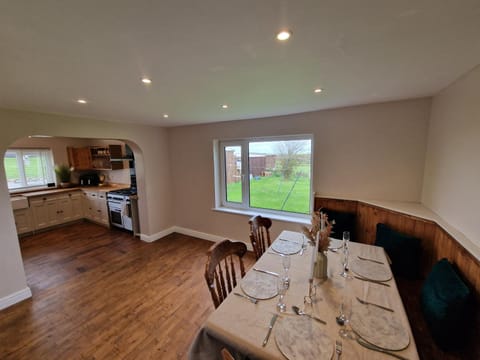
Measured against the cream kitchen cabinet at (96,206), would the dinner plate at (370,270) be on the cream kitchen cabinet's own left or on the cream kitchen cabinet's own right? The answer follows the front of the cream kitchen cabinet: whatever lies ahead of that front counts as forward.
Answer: on the cream kitchen cabinet's own left

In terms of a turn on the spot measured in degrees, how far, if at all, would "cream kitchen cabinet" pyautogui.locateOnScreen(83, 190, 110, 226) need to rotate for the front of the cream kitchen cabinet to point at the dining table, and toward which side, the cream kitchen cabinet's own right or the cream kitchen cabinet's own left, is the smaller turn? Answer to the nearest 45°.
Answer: approximately 45° to the cream kitchen cabinet's own left

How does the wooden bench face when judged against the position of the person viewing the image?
facing the viewer and to the left of the viewer

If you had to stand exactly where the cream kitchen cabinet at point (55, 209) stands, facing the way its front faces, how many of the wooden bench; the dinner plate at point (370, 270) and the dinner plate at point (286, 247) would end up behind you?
0

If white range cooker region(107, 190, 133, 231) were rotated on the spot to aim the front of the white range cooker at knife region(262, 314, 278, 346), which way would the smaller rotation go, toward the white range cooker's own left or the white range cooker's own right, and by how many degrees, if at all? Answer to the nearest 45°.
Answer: approximately 45° to the white range cooker's own left

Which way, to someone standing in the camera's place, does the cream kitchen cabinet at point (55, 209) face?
facing the viewer and to the right of the viewer

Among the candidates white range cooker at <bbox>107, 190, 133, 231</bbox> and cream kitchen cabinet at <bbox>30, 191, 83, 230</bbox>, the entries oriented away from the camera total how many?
0

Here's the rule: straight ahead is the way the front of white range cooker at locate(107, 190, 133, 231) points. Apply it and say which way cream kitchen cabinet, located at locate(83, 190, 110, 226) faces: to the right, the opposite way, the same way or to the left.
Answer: the same way

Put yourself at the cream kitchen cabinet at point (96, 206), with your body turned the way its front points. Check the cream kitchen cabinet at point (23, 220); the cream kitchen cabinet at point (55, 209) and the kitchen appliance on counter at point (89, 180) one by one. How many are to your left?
0

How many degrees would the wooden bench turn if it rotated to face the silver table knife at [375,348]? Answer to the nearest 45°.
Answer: approximately 45° to its left
